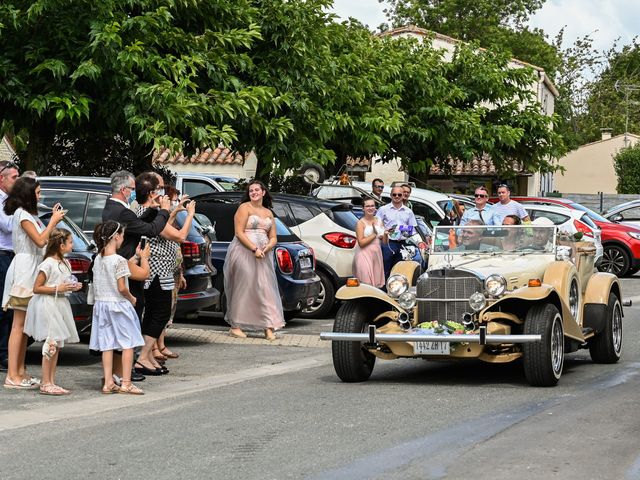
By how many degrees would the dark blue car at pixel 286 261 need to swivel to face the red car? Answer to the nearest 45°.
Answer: approximately 90° to its right

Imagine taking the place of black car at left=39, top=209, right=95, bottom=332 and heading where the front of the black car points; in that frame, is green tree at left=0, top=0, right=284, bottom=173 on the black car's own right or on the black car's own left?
on the black car's own right

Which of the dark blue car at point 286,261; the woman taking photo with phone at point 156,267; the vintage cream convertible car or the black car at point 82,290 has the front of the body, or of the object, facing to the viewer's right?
the woman taking photo with phone

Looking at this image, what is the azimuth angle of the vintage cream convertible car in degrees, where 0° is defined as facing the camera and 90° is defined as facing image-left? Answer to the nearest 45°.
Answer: approximately 45°

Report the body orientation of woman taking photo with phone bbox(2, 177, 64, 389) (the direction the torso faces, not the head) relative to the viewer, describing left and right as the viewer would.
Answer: facing to the right of the viewer

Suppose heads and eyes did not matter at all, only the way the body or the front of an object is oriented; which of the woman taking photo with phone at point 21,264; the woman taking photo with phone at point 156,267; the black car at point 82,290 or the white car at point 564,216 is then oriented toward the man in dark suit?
the woman taking photo with phone at point 21,264

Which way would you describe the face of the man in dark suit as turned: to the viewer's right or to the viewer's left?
to the viewer's right

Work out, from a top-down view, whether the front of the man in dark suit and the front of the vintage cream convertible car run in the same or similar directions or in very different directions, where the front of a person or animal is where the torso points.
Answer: very different directions
